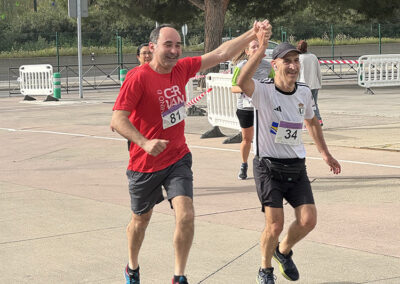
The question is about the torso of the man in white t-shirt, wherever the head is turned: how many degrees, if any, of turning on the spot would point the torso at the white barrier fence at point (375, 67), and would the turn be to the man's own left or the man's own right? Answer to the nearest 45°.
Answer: approximately 135° to the man's own left

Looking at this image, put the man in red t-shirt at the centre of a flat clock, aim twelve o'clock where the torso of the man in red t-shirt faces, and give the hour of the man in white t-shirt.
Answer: The man in white t-shirt is roughly at 10 o'clock from the man in red t-shirt.

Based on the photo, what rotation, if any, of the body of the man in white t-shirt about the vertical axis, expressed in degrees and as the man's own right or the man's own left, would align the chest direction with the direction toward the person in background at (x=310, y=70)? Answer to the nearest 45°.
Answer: approximately 135° to the man's own left

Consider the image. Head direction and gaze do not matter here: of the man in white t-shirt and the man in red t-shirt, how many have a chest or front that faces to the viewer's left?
0

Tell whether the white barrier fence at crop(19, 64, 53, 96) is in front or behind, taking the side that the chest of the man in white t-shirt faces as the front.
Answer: behind

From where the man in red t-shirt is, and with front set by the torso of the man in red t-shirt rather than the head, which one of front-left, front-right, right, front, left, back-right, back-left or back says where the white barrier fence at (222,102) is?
back-left

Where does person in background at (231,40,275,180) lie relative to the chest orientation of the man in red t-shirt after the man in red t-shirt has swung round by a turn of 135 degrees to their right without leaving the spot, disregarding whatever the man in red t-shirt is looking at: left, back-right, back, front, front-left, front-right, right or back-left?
right

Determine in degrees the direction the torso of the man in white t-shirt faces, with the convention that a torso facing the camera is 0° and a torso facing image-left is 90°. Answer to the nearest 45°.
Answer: approximately 315°

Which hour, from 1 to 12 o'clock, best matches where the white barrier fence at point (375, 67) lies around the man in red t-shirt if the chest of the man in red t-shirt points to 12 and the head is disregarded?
The white barrier fence is roughly at 8 o'clock from the man in red t-shirt.
